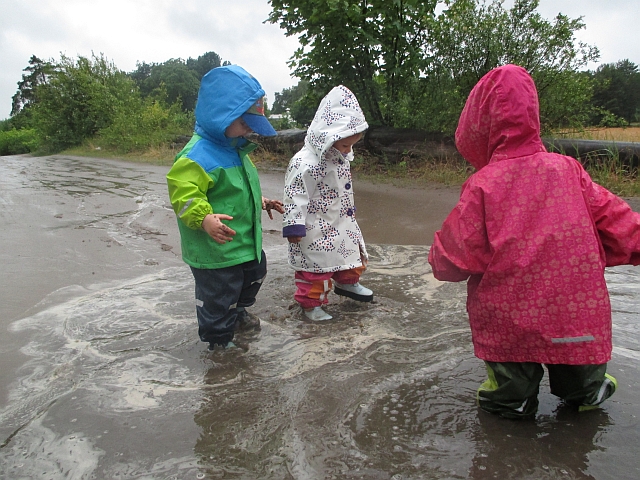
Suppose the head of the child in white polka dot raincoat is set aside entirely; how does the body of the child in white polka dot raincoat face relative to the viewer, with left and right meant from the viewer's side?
facing the viewer and to the right of the viewer

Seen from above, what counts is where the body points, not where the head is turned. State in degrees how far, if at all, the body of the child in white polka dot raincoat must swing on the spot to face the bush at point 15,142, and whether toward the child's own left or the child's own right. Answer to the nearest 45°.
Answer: approximately 180°

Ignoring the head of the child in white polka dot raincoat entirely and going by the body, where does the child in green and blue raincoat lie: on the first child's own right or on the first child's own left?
on the first child's own right

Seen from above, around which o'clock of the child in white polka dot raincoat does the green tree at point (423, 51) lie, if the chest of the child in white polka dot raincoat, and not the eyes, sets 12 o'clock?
The green tree is roughly at 8 o'clock from the child in white polka dot raincoat.

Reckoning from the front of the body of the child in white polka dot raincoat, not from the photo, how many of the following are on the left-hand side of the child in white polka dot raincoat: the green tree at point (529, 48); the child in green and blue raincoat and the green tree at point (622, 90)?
2

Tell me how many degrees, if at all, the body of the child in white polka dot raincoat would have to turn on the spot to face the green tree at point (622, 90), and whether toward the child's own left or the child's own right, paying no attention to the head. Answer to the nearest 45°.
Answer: approximately 90° to the child's own left

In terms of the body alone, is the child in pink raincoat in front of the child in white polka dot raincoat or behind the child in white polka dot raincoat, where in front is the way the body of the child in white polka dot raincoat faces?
in front

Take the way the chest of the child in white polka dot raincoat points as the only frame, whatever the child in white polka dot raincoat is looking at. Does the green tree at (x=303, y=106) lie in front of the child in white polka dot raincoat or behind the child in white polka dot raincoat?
behind

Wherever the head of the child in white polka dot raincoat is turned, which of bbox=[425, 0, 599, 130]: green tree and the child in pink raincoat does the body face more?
the child in pink raincoat

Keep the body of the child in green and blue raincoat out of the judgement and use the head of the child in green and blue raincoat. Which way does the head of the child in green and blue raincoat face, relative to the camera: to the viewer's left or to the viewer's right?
to the viewer's right

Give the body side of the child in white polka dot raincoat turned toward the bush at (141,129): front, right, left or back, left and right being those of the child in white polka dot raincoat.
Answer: back

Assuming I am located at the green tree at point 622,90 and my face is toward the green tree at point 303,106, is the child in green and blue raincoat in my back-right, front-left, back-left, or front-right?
front-left

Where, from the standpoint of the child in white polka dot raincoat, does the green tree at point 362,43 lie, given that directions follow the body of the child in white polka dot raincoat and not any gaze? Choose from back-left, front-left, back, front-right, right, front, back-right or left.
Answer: back-left

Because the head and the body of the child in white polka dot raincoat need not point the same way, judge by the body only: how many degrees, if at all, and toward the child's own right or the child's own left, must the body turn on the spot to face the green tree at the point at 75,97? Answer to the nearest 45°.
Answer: approximately 180°
